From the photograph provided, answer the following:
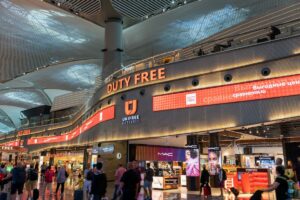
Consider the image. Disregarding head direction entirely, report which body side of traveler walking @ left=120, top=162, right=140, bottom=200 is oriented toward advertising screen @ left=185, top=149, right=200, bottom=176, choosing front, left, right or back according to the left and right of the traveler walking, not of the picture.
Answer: front

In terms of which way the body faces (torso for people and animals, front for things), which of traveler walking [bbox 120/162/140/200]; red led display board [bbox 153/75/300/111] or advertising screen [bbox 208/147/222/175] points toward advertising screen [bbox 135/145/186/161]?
the traveler walking

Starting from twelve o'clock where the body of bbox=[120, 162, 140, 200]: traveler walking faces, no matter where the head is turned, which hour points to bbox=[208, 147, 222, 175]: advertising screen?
The advertising screen is roughly at 1 o'clock from the traveler walking.

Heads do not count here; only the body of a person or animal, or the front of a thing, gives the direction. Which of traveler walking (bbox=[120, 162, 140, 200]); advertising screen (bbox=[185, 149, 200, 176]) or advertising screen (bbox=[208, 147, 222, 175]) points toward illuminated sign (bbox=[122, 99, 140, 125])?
the traveler walking

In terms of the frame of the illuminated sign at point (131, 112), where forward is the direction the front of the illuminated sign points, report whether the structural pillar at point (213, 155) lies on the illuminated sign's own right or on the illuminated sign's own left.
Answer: on the illuminated sign's own left

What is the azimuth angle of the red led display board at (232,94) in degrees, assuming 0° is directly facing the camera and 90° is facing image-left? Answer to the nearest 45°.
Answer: approximately 45°

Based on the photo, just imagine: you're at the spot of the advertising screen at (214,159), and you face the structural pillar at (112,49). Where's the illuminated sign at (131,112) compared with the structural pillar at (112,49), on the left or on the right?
left

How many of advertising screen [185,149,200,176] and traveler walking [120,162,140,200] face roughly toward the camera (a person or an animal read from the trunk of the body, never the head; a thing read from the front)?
1

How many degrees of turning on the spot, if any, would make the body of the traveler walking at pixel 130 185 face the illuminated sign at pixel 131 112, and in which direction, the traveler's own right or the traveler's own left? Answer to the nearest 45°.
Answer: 0° — they already face it

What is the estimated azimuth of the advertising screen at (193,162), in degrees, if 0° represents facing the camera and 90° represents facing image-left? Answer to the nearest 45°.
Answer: approximately 0°

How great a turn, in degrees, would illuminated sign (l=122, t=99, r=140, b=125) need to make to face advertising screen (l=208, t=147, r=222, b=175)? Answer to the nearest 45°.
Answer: approximately 90° to its left

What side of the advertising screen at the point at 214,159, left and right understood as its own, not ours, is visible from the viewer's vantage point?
front

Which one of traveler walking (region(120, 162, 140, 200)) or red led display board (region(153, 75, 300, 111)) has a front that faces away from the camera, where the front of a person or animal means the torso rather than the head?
the traveler walking

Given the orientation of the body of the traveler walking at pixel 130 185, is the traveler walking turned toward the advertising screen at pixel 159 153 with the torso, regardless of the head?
yes

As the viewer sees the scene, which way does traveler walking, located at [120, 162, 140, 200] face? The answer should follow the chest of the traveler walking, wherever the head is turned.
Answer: away from the camera

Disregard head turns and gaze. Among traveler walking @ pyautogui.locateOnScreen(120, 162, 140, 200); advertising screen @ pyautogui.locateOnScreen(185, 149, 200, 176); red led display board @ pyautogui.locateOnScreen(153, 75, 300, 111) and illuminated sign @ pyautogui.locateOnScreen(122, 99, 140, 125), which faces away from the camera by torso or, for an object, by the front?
the traveler walking

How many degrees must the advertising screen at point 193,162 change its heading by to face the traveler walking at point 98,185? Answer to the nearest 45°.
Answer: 0° — it already faces them
